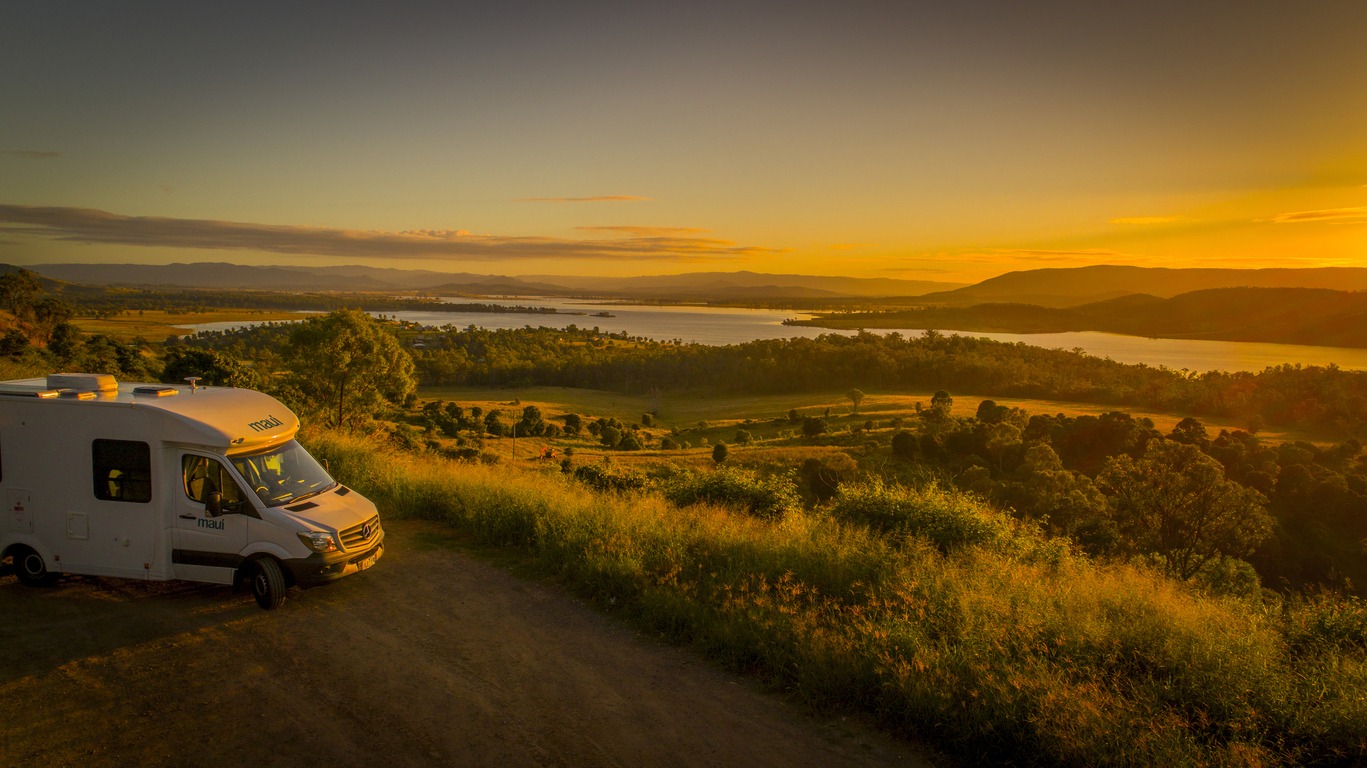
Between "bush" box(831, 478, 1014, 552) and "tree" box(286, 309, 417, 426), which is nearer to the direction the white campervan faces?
the bush

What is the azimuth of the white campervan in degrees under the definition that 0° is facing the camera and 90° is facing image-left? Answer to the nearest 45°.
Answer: approximately 315°

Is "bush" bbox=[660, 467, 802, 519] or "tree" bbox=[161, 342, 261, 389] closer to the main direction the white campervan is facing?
the bush

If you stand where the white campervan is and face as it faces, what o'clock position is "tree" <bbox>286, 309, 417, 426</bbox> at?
The tree is roughly at 8 o'clock from the white campervan.

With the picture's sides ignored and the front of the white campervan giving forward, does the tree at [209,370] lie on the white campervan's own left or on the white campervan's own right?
on the white campervan's own left

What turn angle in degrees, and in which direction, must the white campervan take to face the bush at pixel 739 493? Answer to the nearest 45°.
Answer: approximately 45° to its left

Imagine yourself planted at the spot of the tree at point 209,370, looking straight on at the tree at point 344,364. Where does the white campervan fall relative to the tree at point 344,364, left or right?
right
